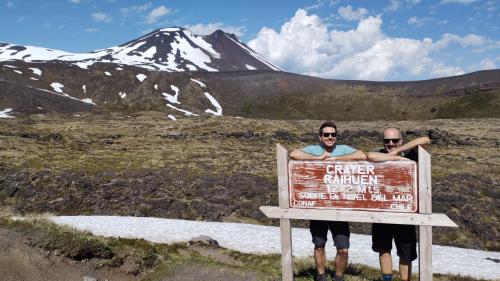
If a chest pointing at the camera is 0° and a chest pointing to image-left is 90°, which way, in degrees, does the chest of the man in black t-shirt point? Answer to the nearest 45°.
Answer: approximately 0°
